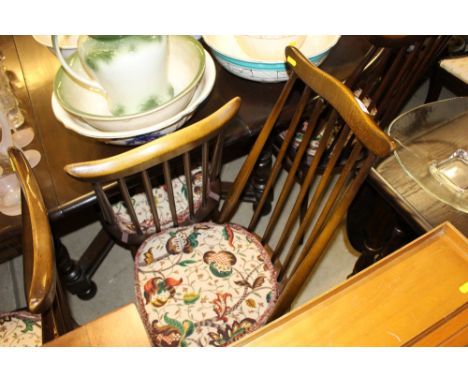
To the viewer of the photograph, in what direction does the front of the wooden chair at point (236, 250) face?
facing the viewer and to the left of the viewer

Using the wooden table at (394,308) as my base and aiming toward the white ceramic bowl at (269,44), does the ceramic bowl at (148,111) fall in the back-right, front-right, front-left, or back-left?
front-left
